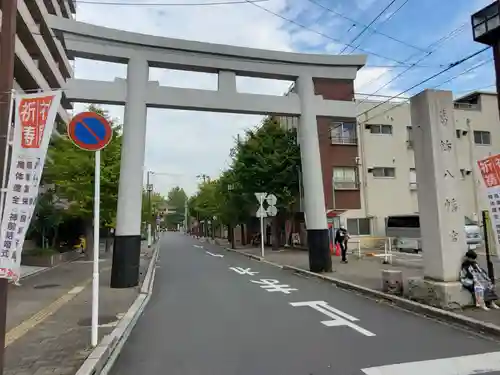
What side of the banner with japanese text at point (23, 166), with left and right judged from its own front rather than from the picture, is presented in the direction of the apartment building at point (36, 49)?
back

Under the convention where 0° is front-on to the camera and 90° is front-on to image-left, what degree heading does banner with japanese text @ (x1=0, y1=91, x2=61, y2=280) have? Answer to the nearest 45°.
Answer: approximately 0°

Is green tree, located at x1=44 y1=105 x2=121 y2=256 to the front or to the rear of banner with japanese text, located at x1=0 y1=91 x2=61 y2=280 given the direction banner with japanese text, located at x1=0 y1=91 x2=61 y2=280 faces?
to the rear

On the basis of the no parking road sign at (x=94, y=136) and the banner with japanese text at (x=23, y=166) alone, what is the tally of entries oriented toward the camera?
2

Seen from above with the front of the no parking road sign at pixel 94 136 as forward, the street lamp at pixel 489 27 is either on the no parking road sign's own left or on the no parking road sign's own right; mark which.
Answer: on the no parking road sign's own left

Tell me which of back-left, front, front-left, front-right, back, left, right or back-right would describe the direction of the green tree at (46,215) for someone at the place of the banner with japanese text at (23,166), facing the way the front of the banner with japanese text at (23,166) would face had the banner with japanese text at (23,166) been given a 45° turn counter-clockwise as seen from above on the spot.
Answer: back-left
